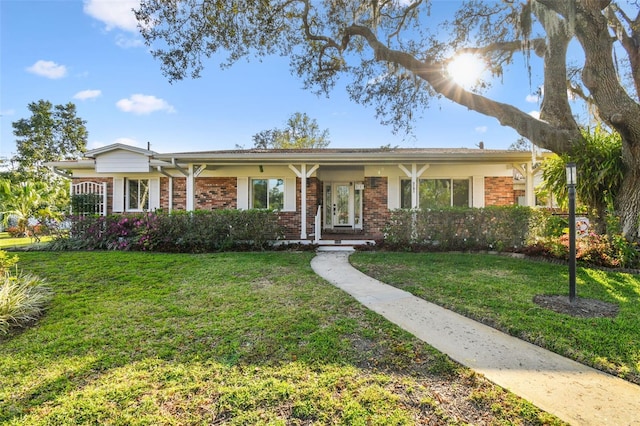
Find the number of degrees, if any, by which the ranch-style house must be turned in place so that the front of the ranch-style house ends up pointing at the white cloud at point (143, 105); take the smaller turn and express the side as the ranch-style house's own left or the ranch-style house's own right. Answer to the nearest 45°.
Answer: approximately 135° to the ranch-style house's own right

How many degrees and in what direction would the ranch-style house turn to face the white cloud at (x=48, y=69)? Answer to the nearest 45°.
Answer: approximately 90° to its right

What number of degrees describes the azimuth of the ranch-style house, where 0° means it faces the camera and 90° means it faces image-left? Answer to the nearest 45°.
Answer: approximately 0°

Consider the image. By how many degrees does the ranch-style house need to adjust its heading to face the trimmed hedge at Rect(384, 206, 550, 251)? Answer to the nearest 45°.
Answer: approximately 45° to its left

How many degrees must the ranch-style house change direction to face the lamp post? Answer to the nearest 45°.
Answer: approximately 45° to its left

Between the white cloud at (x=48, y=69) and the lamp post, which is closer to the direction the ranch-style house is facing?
the lamp post
